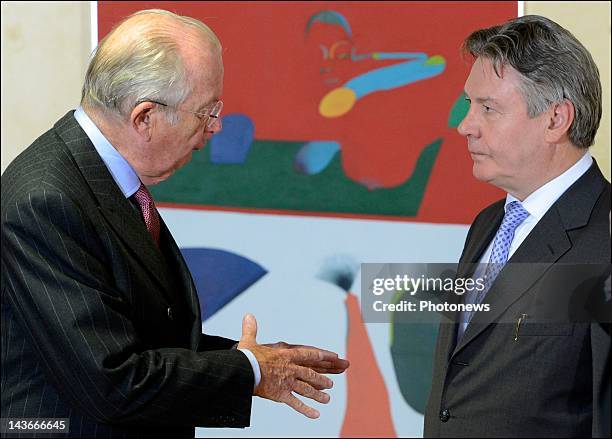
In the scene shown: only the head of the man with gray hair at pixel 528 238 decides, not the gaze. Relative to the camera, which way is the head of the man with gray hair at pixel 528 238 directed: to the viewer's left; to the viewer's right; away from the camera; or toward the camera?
to the viewer's left

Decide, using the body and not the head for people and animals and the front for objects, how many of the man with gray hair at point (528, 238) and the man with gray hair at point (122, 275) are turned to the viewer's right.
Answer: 1

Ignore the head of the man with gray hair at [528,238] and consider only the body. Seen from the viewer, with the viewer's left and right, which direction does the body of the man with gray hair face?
facing the viewer and to the left of the viewer

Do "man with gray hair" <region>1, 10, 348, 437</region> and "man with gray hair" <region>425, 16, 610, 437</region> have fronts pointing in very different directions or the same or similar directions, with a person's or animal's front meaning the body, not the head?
very different directions

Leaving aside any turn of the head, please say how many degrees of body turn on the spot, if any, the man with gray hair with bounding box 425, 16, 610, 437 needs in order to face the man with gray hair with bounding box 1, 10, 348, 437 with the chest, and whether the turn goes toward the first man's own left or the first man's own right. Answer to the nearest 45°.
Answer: approximately 45° to the first man's own right

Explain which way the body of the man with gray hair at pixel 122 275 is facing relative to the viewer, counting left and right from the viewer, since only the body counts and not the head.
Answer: facing to the right of the viewer

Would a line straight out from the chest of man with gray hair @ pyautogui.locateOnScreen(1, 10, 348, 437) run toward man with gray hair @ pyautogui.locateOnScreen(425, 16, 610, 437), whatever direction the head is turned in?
yes
